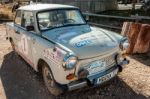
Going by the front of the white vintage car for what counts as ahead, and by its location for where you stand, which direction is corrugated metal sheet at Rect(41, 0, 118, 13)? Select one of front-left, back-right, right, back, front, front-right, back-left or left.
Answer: back-left
